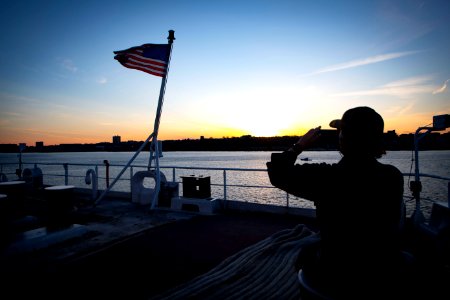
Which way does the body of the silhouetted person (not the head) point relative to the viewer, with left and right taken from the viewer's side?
facing away from the viewer and to the left of the viewer

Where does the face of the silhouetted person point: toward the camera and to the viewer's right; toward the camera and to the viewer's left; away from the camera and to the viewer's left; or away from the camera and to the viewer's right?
away from the camera and to the viewer's left
